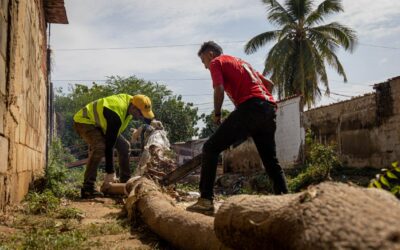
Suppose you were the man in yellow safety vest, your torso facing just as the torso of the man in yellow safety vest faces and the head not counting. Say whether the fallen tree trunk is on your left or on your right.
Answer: on your right

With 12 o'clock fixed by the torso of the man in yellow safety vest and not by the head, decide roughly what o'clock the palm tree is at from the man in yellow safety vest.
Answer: The palm tree is roughly at 10 o'clock from the man in yellow safety vest.

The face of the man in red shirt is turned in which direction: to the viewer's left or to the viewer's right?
to the viewer's left

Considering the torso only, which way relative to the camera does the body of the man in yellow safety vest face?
to the viewer's right

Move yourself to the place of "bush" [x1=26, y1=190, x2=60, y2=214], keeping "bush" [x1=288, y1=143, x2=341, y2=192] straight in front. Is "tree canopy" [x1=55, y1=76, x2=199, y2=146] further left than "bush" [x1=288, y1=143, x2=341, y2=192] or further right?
left

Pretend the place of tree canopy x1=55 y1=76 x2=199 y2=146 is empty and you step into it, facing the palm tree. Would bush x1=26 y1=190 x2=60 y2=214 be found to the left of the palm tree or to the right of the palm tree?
right

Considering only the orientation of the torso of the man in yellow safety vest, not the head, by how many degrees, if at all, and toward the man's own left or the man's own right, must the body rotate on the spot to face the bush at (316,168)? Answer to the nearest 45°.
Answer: approximately 45° to the man's own left

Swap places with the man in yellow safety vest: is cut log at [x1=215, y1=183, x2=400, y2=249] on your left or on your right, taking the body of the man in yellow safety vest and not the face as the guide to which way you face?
on your right

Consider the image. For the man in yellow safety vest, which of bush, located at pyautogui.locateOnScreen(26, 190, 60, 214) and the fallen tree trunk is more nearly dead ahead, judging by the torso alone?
the fallen tree trunk

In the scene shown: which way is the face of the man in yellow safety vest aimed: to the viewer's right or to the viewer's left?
to the viewer's right

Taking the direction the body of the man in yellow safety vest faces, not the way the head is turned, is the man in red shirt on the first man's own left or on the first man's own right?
on the first man's own right

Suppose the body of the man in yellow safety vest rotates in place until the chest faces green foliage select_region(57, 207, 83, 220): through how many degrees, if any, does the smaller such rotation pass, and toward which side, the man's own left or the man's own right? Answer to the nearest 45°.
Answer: approximately 90° to the man's own right
